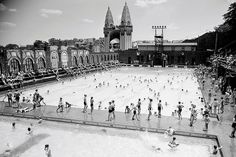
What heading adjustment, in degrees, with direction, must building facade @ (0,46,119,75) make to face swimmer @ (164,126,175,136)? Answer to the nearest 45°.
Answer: approximately 45° to its right

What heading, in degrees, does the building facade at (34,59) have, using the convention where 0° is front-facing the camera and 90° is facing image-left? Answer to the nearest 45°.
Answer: approximately 315°
